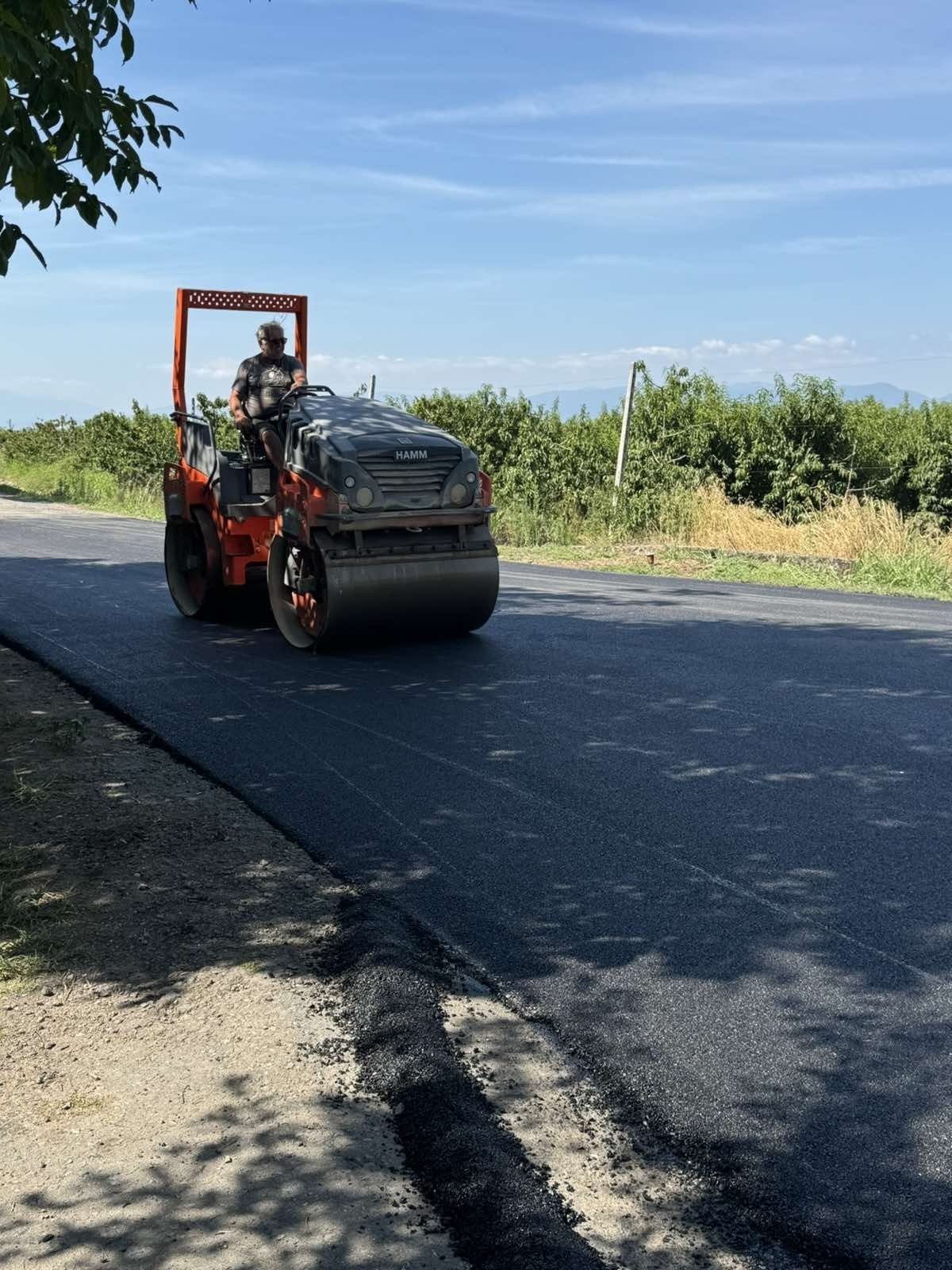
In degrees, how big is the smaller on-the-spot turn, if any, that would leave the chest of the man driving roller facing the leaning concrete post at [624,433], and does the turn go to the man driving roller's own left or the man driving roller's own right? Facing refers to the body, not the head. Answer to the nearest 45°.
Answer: approximately 90° to the man driving roller's own left

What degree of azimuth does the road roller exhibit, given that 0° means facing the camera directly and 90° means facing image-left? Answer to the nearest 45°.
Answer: approximately 315°

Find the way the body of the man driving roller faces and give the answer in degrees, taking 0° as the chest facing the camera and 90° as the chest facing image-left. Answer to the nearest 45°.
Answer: approximately 315°

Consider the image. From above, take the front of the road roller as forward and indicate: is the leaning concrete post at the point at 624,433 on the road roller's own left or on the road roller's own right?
on the road roller's own left
